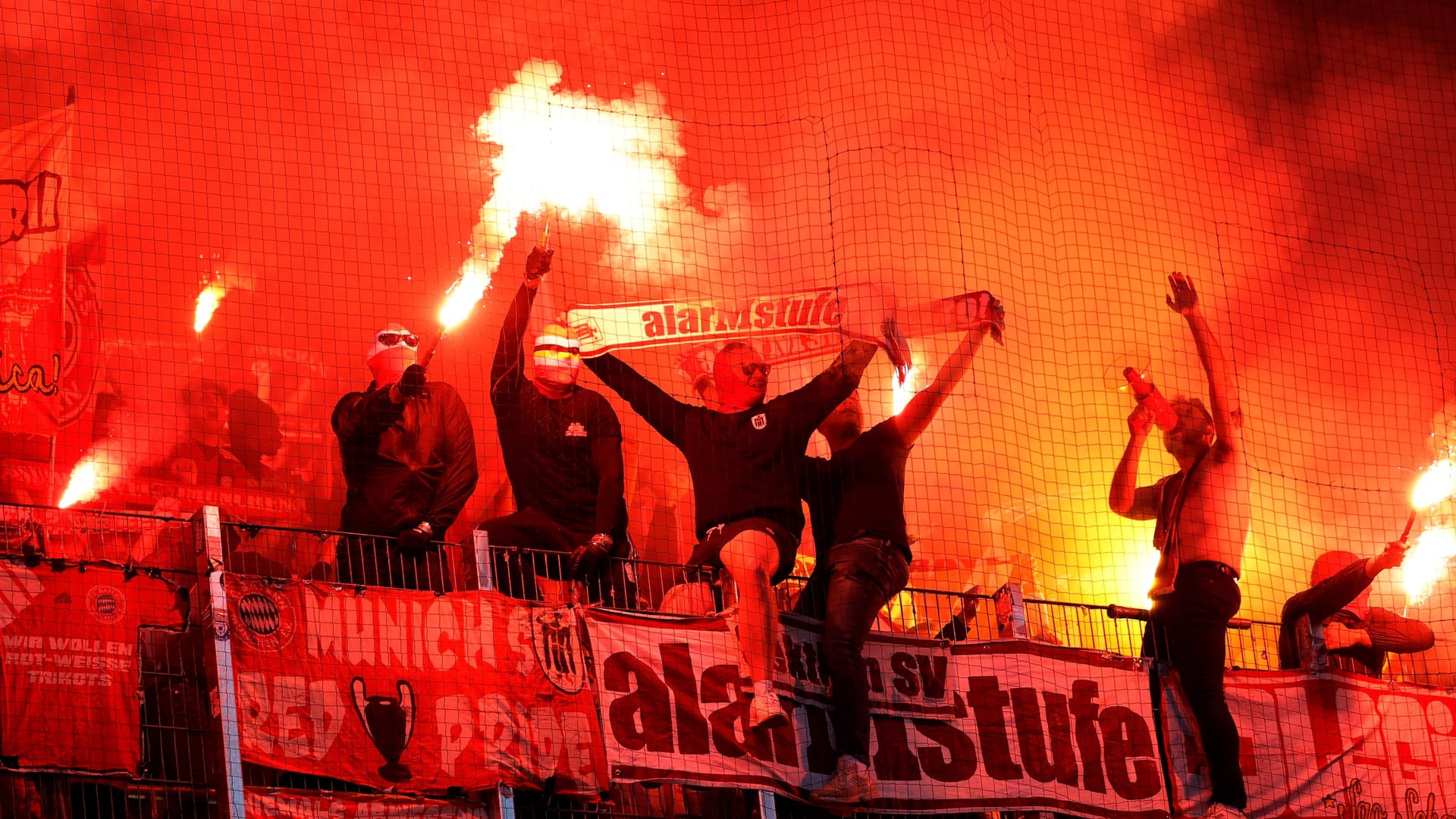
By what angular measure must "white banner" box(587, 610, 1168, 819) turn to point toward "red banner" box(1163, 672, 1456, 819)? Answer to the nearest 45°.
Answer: approximately 135° to its left

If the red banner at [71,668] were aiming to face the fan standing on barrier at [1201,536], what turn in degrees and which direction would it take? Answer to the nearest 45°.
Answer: approximately 90° to its left

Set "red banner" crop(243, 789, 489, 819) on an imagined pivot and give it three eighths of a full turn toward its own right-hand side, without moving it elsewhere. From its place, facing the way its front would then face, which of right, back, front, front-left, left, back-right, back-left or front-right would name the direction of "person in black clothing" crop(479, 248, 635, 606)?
right

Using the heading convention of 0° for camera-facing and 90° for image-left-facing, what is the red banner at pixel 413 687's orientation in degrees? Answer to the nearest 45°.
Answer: approximately 0°

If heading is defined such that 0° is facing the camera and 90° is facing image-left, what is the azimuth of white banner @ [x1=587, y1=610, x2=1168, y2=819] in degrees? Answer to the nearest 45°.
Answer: approximately 0°
